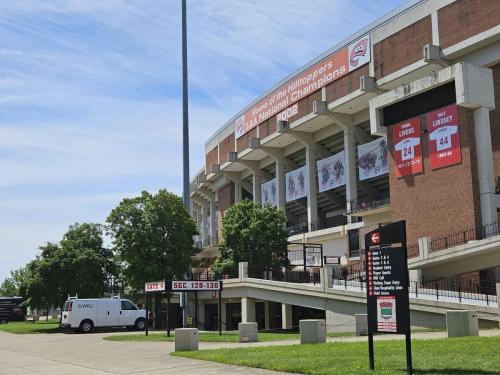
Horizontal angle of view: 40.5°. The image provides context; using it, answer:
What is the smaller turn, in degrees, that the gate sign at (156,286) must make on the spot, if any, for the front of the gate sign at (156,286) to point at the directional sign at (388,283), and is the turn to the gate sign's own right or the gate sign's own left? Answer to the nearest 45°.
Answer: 0° — it already faces it

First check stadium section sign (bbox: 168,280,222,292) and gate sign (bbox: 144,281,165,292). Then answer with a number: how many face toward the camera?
2

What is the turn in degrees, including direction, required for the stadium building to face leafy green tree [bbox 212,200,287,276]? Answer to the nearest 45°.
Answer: approximately 90° to its right

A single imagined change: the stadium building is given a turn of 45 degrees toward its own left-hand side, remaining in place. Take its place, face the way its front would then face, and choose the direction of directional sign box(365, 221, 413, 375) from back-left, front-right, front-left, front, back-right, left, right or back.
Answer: front

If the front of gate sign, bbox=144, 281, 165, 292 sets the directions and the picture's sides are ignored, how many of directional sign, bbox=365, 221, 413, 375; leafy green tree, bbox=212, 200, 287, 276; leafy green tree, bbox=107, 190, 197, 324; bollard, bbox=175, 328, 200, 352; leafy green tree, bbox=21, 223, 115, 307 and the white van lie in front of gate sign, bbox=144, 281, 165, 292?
2

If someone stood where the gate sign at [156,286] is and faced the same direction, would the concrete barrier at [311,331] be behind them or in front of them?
in front

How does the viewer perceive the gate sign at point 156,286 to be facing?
facing the viewer

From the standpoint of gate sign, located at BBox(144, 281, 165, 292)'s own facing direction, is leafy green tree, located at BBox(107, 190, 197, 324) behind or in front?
behind

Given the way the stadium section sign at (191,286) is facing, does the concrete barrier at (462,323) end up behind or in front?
in front

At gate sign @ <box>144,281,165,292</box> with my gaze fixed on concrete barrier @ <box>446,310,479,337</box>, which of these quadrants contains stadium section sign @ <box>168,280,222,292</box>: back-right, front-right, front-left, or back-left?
front-left

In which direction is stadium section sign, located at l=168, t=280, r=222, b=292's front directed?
toward the camera

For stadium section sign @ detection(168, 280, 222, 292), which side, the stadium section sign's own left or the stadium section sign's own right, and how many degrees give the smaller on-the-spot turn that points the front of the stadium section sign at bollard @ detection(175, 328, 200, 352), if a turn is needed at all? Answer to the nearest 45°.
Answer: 0° — it already faces it

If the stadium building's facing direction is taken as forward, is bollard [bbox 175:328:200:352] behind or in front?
in front

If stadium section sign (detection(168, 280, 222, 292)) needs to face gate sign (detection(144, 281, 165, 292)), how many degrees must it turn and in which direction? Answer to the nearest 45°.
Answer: approximately 135° to its right

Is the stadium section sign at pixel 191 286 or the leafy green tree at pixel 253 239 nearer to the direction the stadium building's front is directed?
the stadium section sign
